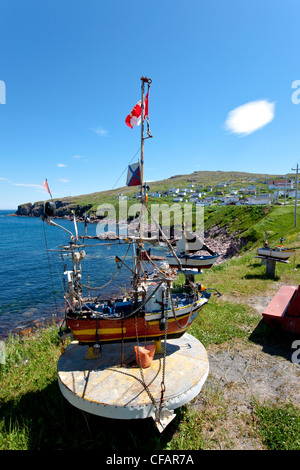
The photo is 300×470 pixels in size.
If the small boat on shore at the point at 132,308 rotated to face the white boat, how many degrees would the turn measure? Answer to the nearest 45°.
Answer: approximately 45° to its left

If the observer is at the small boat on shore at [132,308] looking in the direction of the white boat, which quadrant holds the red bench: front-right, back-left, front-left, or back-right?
front-right

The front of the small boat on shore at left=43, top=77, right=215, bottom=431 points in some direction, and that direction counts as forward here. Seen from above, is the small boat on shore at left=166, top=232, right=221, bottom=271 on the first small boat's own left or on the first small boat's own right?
on the first small boat's own left

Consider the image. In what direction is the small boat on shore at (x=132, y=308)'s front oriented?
to the viewer's right

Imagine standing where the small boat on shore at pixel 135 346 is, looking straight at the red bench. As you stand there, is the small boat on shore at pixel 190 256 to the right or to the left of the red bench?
left

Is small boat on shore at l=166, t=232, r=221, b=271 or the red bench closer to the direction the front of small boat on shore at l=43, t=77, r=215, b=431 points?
the red bench
